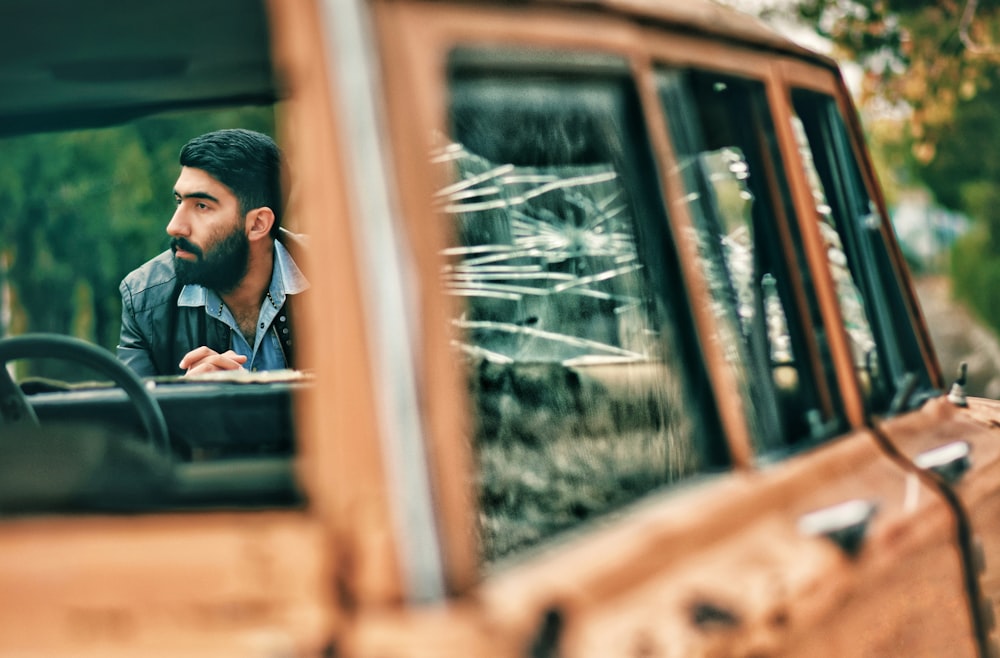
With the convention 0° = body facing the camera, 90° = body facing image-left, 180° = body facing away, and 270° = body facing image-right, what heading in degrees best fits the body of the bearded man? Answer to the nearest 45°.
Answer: approximately 45°
